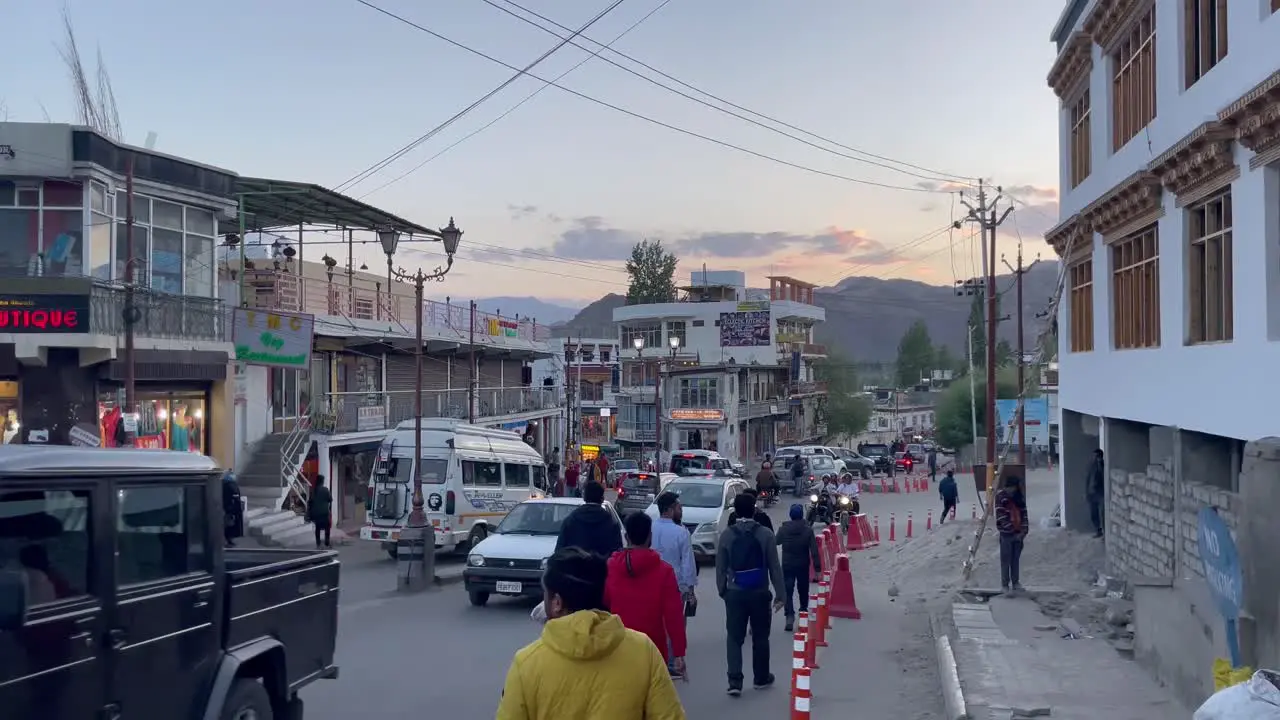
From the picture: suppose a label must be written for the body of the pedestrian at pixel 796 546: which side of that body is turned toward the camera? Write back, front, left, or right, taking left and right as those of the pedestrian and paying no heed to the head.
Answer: back

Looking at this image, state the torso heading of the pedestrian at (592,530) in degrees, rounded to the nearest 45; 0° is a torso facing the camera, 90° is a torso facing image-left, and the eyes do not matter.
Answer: approximately 180°

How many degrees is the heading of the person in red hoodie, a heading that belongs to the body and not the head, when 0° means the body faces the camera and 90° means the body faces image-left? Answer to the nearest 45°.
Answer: approximately 180°

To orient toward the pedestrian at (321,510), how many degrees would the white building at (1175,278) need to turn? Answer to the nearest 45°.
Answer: approximately 45° to its right

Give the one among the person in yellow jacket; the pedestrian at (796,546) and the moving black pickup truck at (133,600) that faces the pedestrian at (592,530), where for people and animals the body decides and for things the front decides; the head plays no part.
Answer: the person in yellow jacket

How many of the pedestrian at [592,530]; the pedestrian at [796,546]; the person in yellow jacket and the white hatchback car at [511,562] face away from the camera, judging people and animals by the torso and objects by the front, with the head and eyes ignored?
3

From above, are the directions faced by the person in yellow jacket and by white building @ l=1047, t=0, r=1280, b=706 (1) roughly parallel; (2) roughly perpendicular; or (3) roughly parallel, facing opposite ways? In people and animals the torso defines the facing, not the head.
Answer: roughly perpendicular

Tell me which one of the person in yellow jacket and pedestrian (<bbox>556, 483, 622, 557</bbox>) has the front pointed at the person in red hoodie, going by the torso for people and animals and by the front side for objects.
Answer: the person in yellow jacket

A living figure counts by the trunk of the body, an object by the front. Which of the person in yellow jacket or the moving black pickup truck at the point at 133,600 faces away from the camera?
the person in yellow jacket

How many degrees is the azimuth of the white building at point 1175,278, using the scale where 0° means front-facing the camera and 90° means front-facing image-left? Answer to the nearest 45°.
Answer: approximately 45°

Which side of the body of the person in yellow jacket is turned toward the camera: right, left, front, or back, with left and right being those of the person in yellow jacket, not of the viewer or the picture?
back

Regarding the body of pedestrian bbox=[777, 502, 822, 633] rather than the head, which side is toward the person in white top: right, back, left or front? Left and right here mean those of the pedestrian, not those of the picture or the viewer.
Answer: back
